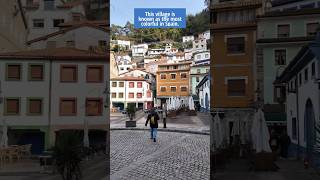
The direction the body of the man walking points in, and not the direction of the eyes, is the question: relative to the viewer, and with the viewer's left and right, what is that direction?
facing away from the viewer
